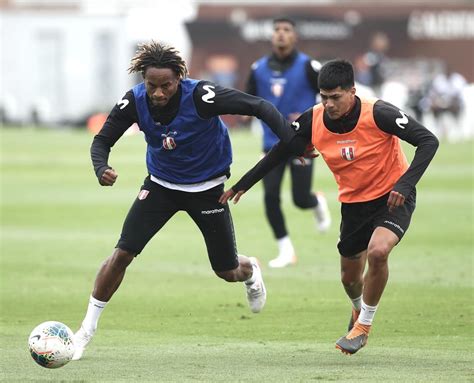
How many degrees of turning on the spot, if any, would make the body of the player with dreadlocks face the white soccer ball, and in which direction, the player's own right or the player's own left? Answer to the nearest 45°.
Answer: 0° — they already face it

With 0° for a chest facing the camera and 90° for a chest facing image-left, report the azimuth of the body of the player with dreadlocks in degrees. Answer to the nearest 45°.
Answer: approximately 45°

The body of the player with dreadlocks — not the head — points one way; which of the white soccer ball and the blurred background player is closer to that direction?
the white soccer ball

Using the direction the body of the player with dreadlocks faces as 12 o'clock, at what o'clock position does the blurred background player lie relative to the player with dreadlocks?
The blurred background player is roughly at 5 o'clock from the player with dreadlocks.
